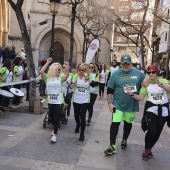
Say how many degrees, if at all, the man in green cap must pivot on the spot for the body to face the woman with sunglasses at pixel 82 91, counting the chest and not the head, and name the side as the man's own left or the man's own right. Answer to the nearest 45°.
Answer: approximately 135° to the man's own right

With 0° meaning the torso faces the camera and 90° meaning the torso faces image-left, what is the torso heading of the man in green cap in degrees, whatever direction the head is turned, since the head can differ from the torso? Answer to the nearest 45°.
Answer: approximately 0°

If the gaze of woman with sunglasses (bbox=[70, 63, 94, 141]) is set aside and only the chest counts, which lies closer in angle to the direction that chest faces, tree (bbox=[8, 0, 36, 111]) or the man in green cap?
the man in green cap

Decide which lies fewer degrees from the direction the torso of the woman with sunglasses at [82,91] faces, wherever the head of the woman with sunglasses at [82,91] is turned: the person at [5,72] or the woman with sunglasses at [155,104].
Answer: the woman with sunglasses

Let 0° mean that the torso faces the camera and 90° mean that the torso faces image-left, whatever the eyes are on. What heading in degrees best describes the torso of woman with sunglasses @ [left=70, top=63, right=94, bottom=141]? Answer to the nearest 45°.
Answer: approximately 0°

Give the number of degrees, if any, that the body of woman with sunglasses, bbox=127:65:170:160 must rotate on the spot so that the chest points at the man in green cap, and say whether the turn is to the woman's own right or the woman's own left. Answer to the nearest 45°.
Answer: approximately 90° to the woman's own right
